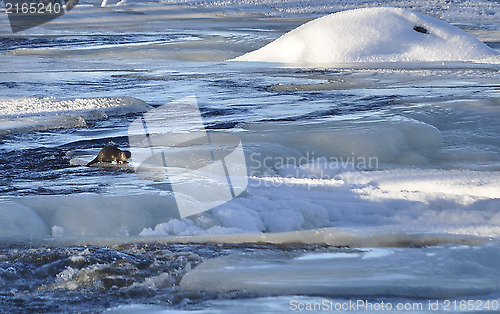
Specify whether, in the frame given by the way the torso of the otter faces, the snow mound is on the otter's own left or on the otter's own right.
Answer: on the otter's own left

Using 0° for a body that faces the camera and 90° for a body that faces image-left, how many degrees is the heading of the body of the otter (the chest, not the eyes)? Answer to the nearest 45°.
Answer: approximately 270°
